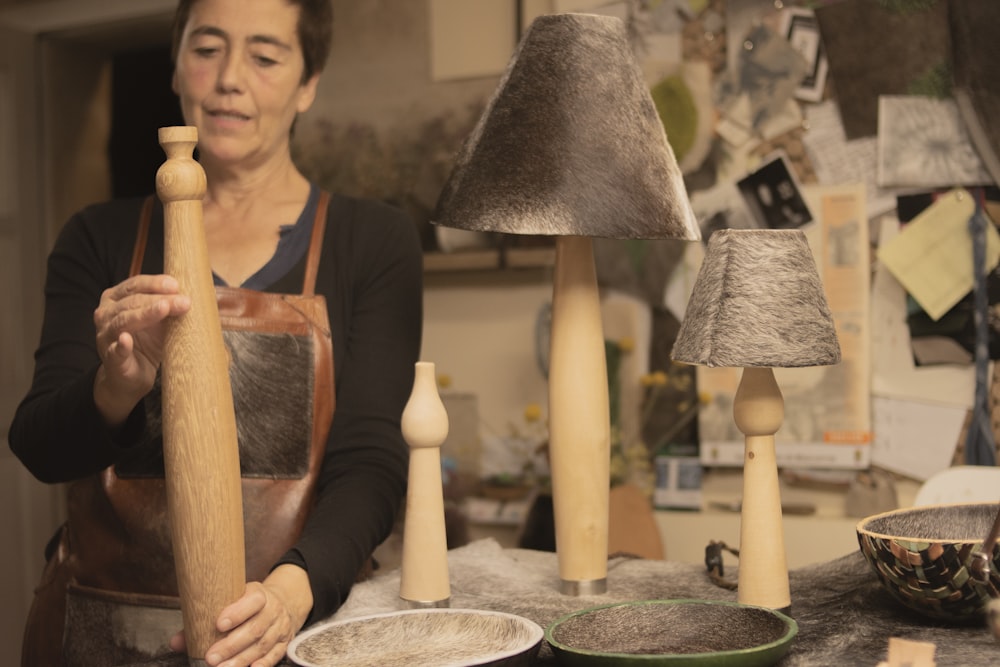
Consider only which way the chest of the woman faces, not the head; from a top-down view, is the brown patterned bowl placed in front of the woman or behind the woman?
in front

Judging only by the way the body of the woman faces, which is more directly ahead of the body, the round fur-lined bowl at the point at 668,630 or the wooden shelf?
the round fur-lined bowl

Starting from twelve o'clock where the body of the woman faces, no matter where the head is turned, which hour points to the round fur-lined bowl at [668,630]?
The round fur-lined bowl is roughly at 11 o'clock from the woman.

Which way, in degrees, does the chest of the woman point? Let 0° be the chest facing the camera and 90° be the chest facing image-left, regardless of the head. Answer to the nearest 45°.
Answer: approximately 0°

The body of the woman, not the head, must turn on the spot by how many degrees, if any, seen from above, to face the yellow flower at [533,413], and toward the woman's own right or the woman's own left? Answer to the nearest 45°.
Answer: approximately 135° to the woman's own left

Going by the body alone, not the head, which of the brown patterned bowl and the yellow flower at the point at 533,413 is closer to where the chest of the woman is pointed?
the brown patterned bowl
